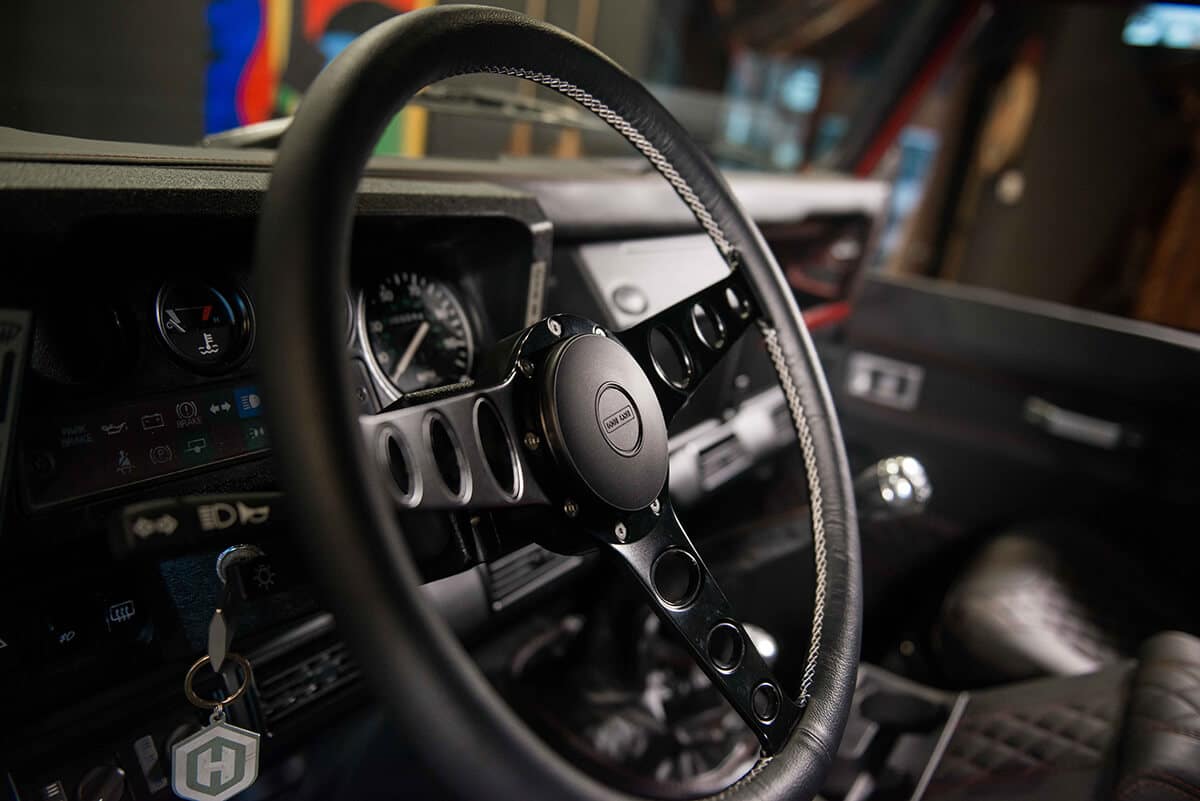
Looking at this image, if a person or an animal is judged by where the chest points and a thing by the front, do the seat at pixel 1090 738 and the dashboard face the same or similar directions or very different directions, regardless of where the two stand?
very different directions

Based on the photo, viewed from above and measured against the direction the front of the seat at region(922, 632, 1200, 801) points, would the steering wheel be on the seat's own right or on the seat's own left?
on the seat's own left

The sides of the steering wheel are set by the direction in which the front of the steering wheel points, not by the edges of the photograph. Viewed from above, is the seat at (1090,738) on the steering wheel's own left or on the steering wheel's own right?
on the steering wheel's own left

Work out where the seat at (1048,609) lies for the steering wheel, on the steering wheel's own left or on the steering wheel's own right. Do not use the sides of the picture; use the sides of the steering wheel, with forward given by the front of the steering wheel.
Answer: on the steering wheel's own left

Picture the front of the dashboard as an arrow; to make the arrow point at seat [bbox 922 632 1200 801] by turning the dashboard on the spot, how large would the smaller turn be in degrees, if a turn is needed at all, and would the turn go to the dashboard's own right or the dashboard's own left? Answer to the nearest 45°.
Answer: approximately 45° to the dashboard's own left

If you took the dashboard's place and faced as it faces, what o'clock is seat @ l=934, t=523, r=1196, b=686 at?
The seat is roughly at 10 o'clock from the dashboard.

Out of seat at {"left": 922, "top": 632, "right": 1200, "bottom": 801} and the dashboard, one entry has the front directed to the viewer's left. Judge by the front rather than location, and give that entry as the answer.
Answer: the seat
